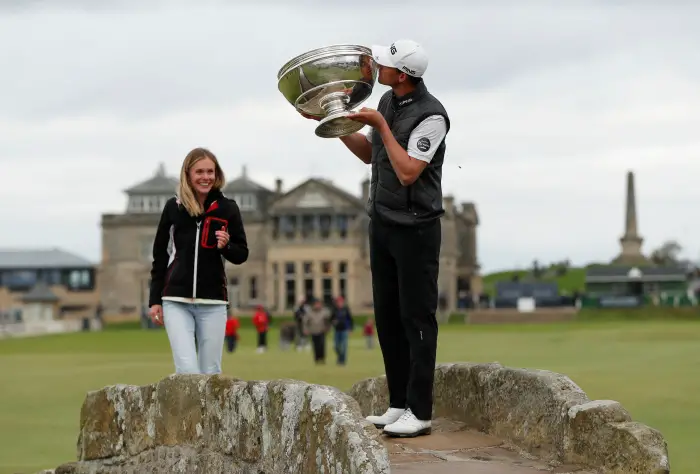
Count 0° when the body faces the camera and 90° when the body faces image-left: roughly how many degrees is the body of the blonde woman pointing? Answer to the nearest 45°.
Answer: approximately 0°

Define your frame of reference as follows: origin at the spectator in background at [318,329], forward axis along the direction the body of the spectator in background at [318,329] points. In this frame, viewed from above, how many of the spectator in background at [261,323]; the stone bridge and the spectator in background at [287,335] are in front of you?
1

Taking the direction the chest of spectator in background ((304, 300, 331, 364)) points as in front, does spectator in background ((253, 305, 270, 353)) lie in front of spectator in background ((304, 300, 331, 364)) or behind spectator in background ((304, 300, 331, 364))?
behind

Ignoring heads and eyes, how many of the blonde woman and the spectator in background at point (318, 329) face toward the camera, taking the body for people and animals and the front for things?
2

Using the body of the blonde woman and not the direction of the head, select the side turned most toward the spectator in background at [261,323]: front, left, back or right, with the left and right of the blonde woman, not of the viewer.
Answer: back

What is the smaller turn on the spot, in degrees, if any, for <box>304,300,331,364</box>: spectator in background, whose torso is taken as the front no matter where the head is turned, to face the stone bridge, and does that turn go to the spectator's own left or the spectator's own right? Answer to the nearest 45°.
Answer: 0° — they already face it

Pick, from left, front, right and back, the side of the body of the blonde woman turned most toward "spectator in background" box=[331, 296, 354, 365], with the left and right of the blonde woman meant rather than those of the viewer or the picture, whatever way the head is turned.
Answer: back

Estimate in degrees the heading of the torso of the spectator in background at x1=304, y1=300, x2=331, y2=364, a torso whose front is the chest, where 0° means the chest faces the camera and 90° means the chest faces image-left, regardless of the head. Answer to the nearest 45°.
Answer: approximately 0°

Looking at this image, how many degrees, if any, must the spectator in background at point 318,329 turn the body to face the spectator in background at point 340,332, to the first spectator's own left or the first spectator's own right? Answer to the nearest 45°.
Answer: approximately 45° to the first spectator's own left

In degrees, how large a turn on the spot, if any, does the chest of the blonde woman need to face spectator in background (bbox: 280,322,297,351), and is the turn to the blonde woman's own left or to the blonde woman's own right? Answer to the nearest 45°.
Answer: approximately 180°

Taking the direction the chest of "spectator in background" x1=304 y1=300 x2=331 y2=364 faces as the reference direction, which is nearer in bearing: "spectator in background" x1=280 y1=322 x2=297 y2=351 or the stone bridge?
the stone bridge

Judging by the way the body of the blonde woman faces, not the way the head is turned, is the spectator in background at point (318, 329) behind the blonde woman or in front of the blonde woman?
behind
